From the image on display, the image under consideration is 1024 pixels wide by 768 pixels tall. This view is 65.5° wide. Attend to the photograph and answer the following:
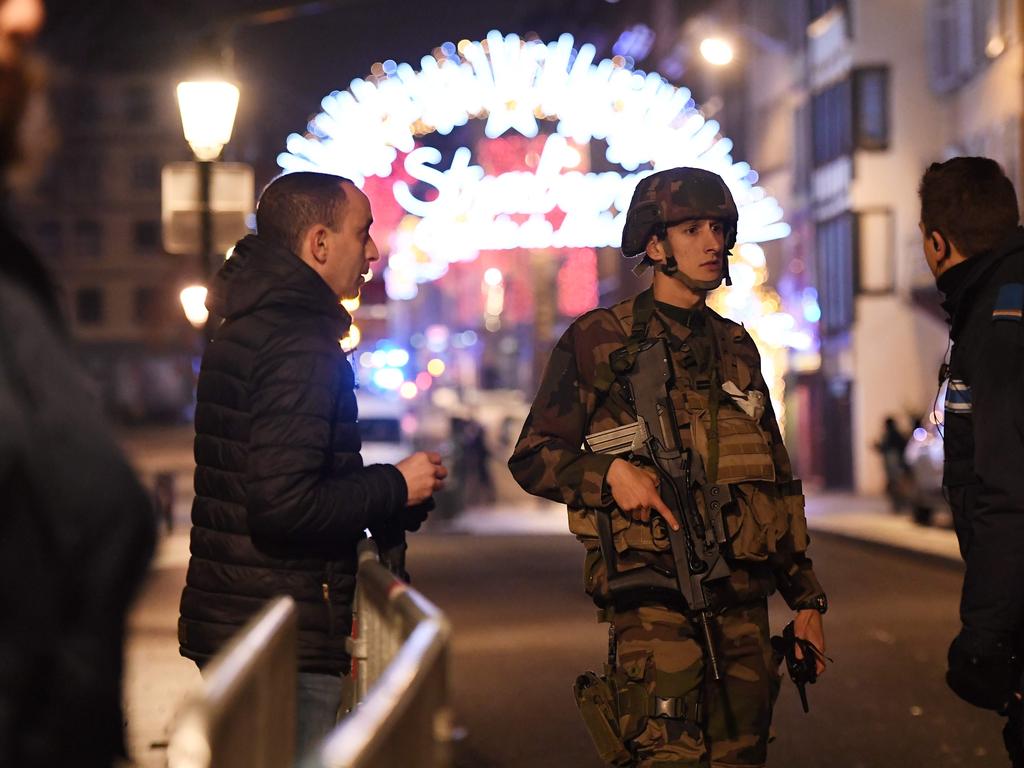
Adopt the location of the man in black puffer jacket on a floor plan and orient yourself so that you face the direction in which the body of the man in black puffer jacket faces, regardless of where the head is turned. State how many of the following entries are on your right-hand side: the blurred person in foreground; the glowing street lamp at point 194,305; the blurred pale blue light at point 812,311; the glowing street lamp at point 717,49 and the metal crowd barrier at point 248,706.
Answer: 2

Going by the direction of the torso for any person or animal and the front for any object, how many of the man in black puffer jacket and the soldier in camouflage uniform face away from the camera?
0

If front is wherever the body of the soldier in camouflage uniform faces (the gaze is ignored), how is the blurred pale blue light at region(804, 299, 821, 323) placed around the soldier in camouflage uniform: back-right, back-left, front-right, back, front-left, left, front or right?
back-left

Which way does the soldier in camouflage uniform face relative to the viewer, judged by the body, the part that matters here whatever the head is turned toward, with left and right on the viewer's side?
facing the viewer and to the right of the viewer

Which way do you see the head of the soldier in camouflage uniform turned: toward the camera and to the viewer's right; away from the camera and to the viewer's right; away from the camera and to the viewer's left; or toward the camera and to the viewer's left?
toward the camera and to the viewer's right

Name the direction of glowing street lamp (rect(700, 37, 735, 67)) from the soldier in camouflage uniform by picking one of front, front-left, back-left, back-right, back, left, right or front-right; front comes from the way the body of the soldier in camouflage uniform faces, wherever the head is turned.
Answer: back-left

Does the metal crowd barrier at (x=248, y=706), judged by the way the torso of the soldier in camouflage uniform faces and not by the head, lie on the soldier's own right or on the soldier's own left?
on the soldier's own right

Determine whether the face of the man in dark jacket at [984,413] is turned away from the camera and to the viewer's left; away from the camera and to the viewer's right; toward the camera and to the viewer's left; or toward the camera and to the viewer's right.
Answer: away from the camera and to the viewer's left

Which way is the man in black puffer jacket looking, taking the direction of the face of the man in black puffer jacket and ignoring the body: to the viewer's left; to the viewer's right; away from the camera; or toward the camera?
to the viewer's right

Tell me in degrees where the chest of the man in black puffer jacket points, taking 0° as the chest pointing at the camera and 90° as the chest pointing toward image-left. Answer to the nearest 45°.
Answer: approximately 270°

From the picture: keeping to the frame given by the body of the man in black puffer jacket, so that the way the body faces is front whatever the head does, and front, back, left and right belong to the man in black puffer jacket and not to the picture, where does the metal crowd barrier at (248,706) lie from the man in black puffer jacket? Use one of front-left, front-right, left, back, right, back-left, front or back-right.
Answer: right
